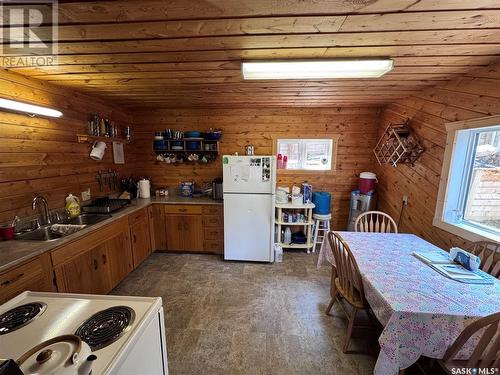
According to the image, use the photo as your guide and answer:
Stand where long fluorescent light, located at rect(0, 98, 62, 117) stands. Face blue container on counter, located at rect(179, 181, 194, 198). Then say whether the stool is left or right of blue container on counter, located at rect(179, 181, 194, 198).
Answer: right

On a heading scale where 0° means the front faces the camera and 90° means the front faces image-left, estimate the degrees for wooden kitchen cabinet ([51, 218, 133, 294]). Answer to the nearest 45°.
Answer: approximately 315°

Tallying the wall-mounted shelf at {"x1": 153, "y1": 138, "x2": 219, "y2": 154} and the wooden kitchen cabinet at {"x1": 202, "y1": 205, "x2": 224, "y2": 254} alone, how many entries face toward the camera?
2

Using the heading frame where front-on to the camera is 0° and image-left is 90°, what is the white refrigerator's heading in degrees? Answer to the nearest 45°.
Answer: approximately 0°

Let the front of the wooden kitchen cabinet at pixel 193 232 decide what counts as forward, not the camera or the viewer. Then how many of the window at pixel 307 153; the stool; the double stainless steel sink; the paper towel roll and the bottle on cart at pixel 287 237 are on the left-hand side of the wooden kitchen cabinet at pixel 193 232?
3

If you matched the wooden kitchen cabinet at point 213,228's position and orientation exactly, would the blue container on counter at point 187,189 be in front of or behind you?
behind

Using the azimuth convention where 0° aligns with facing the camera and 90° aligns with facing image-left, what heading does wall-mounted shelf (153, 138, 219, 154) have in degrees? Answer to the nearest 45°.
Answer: approximately 0°

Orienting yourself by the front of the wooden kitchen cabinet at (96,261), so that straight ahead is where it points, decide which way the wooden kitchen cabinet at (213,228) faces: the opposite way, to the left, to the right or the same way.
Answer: to the right

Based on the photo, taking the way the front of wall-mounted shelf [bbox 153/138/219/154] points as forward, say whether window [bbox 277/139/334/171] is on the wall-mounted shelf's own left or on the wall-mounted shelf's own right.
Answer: on the wall-mounted shelf's own left

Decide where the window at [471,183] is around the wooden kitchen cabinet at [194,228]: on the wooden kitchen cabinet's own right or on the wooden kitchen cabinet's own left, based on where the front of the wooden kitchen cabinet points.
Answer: on the wooden kitchen cabinet's own left

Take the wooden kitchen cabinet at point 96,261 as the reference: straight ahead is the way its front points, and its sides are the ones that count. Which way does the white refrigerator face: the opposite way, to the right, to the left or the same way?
to the right
